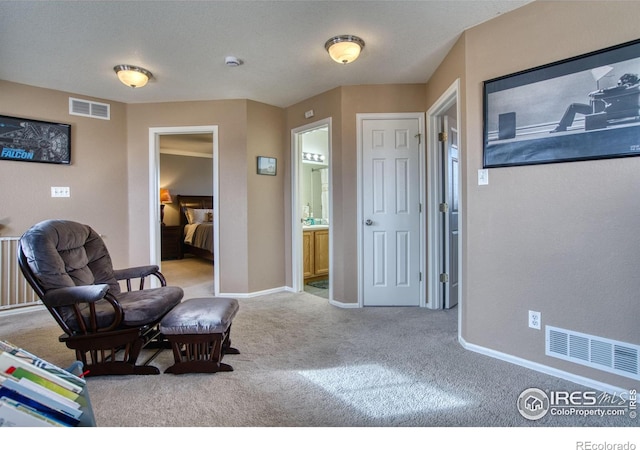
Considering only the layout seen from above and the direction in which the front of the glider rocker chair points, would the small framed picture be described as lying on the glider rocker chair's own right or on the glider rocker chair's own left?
on the glider rocker chair's own left

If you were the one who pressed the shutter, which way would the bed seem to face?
facing the viewer and to the right of the viewer

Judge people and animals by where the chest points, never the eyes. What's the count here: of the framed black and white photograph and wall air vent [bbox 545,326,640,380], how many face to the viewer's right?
0

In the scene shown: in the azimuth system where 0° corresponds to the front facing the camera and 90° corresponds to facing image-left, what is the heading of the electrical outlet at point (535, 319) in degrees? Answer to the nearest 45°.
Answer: approximately 45°

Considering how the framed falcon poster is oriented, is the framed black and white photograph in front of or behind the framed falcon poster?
in front

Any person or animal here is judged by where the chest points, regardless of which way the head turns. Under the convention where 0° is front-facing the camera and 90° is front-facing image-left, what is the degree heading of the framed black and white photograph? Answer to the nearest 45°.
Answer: approximately 45°

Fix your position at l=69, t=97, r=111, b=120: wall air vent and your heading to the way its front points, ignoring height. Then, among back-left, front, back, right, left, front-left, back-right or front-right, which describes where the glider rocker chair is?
front-right

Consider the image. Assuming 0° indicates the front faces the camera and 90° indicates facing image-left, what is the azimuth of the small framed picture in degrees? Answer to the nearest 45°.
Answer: approximately 315°
